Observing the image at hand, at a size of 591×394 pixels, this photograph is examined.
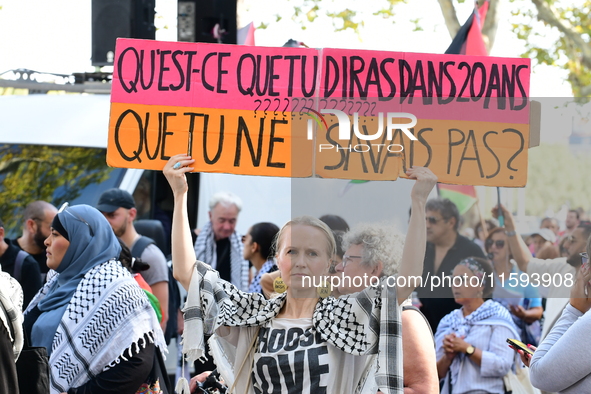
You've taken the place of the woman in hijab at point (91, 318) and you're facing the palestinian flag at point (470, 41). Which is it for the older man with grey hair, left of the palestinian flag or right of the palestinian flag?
left

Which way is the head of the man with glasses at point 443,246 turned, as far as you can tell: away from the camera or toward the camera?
toward the camera

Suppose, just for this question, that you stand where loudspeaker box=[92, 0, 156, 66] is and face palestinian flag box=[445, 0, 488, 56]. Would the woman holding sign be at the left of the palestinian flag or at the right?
right

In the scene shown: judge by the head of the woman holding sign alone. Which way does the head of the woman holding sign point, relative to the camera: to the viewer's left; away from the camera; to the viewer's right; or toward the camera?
toward the camera

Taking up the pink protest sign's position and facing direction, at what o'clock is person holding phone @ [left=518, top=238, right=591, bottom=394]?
The person holding phone is roughly at 10 o'clock from the pink protest sign.

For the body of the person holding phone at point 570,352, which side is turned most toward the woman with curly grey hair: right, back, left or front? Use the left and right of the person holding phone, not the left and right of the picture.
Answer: front

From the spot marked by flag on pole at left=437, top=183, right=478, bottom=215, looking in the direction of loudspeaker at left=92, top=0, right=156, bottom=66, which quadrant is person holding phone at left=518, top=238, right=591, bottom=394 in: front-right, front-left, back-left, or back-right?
back-left

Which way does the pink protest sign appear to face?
toward the camera

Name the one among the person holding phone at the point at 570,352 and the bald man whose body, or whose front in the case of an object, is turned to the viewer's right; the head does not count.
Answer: the bald man

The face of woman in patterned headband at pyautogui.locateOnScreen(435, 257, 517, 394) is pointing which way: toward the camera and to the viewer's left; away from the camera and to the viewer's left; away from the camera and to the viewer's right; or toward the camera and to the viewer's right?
toward the camera and to the viewer's left

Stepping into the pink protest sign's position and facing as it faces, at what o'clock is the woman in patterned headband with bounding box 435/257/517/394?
The woman in patterned headband is roughly at 8 o'clock from the pink protest sign.
